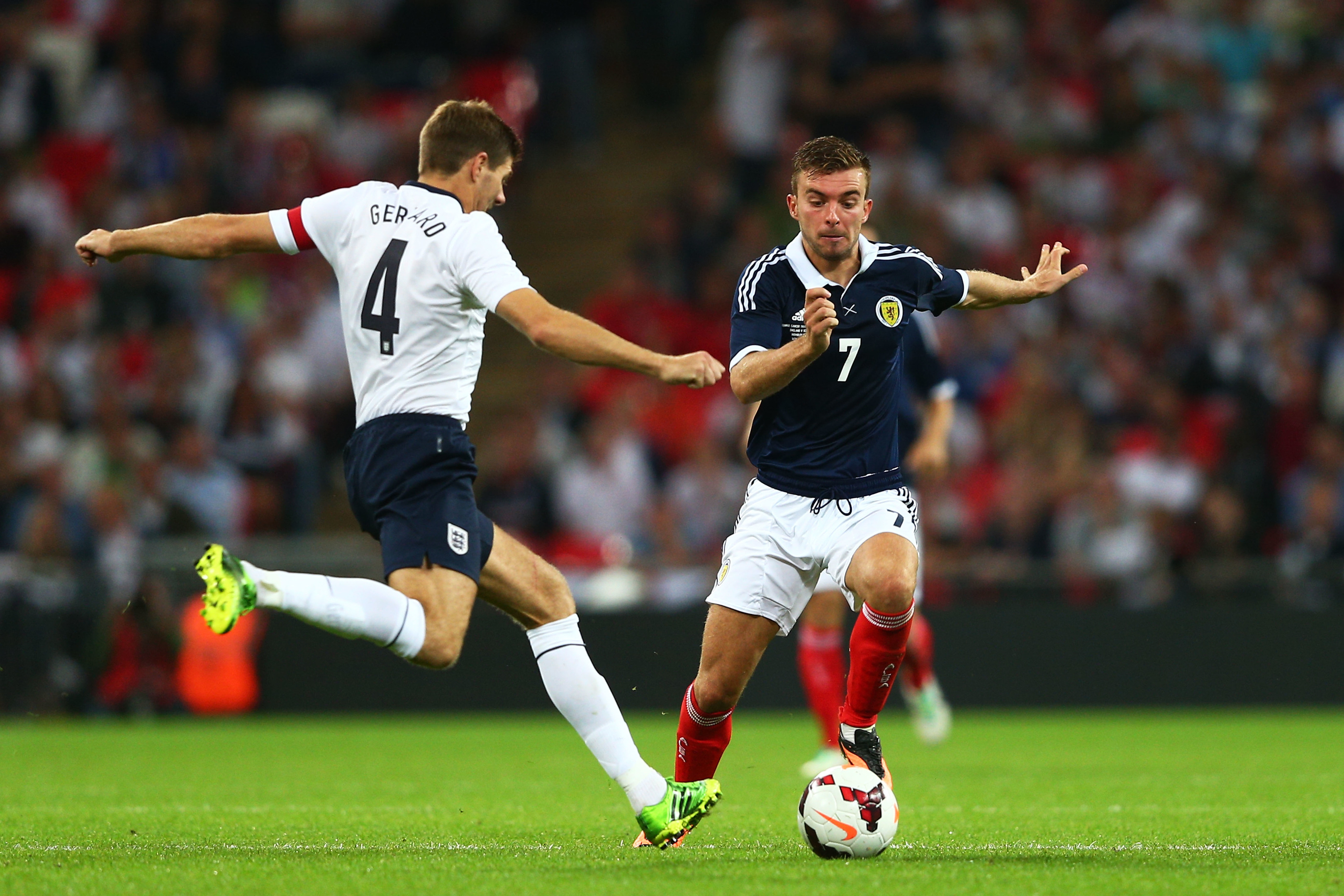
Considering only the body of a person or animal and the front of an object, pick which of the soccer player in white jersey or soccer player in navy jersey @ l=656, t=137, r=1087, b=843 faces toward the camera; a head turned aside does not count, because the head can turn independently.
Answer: the soccer player in navy jersey

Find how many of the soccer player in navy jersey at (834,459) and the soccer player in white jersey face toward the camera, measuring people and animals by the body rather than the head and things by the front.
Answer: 1

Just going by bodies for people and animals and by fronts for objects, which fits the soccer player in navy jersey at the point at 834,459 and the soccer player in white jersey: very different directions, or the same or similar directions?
very different directions

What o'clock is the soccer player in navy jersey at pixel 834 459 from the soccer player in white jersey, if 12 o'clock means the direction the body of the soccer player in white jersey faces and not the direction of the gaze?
The soccer player in navy jersey is roughly at 1 o'clock from the soccer player in white jersey.

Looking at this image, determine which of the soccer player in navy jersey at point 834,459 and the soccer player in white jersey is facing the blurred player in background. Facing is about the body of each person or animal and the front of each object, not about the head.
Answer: the soccer player in white jersey

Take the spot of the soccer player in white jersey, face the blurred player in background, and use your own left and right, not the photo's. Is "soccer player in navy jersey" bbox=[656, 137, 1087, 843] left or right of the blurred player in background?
right

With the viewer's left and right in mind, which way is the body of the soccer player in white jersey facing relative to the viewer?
facing away from the viewer and to the right of the viewer

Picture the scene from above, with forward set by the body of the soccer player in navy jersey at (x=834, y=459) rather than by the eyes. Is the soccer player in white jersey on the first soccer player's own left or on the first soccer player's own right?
on the first soccer player's own right

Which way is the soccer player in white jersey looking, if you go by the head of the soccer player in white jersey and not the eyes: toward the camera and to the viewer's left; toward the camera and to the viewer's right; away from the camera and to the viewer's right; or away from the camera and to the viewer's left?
away from the camera and to the viewer's right

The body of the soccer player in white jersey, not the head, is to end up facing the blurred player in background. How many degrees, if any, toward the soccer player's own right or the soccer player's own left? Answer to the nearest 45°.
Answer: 0° — they already face them

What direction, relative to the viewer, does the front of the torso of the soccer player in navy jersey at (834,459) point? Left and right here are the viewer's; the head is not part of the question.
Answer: facing the viewer
